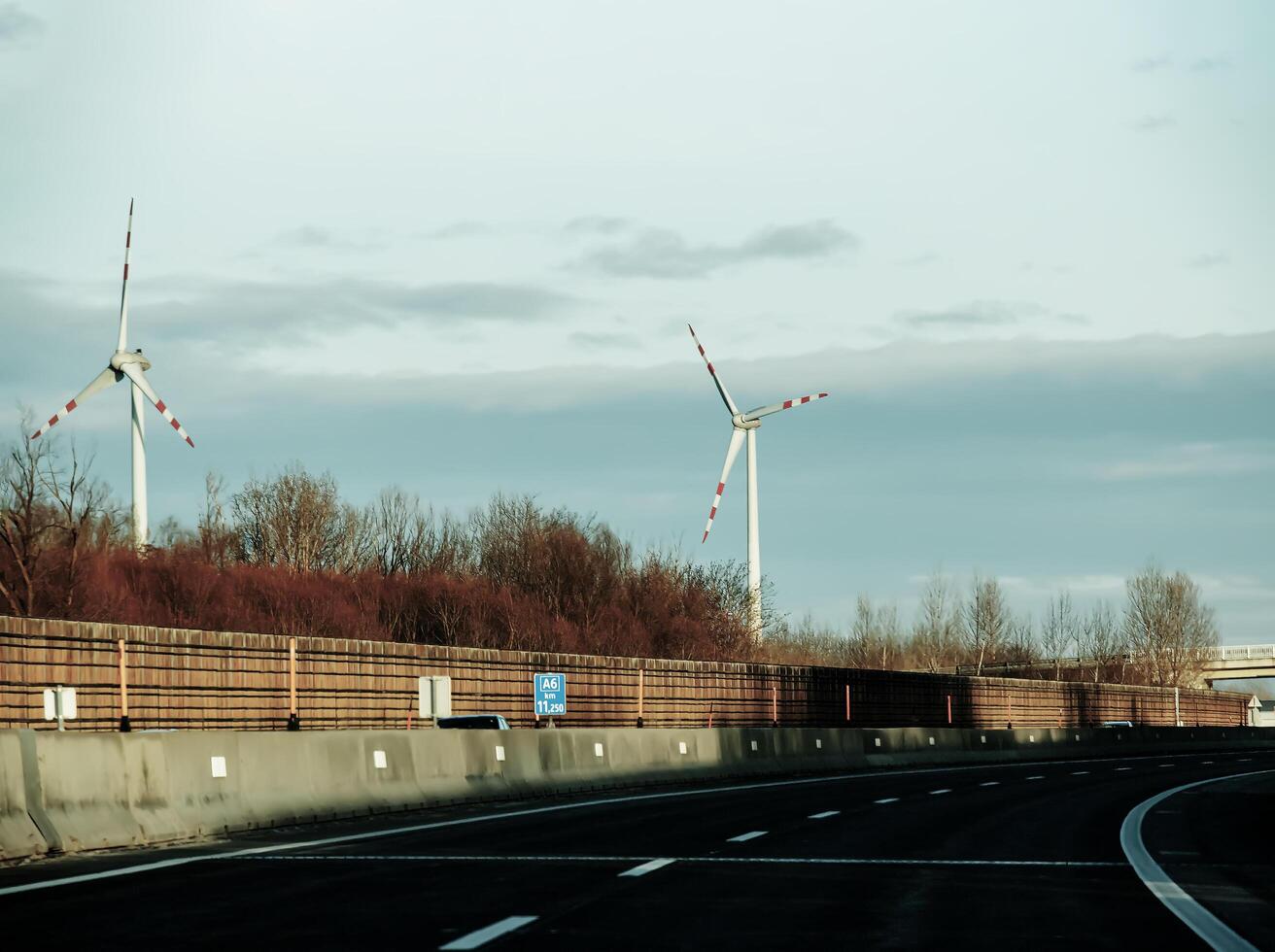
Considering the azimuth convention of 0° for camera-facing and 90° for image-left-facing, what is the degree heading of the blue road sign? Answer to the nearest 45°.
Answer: approximately 0°

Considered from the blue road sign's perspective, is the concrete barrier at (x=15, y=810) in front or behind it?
in front

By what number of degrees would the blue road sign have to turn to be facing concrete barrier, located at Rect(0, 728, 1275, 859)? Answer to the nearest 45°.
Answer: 0° — it already faces it
